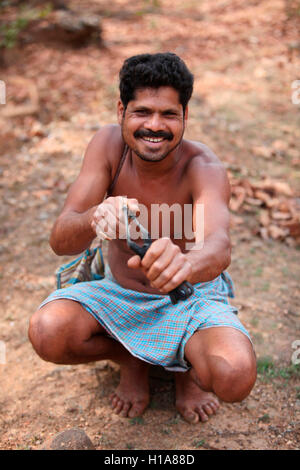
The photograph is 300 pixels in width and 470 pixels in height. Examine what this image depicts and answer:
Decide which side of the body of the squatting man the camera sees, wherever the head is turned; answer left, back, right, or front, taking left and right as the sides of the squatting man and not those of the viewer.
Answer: front

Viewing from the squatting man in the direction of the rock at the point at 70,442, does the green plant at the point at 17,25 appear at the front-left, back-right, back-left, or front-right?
back-right

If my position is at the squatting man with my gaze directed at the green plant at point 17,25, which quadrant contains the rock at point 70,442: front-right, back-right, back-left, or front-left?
back-left

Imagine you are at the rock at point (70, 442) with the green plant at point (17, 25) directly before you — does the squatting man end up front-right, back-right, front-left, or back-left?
front-right

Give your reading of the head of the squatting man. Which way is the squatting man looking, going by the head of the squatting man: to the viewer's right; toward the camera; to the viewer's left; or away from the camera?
toward the camera

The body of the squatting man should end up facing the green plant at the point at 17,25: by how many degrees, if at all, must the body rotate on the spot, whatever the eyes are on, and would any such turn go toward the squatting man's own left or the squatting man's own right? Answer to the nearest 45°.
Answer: approximately 180°
